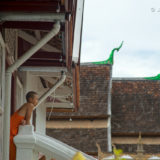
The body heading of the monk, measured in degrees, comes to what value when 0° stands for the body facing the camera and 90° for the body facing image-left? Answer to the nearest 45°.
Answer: approximately 270°

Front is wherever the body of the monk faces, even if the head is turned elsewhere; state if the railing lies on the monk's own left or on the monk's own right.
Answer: on the monk's own right
